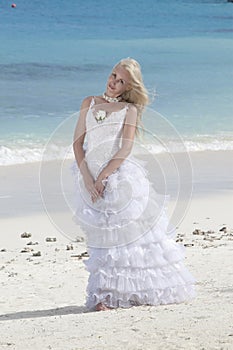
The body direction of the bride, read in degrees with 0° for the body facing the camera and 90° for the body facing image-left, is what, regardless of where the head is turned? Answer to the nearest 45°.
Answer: approximately 45°
